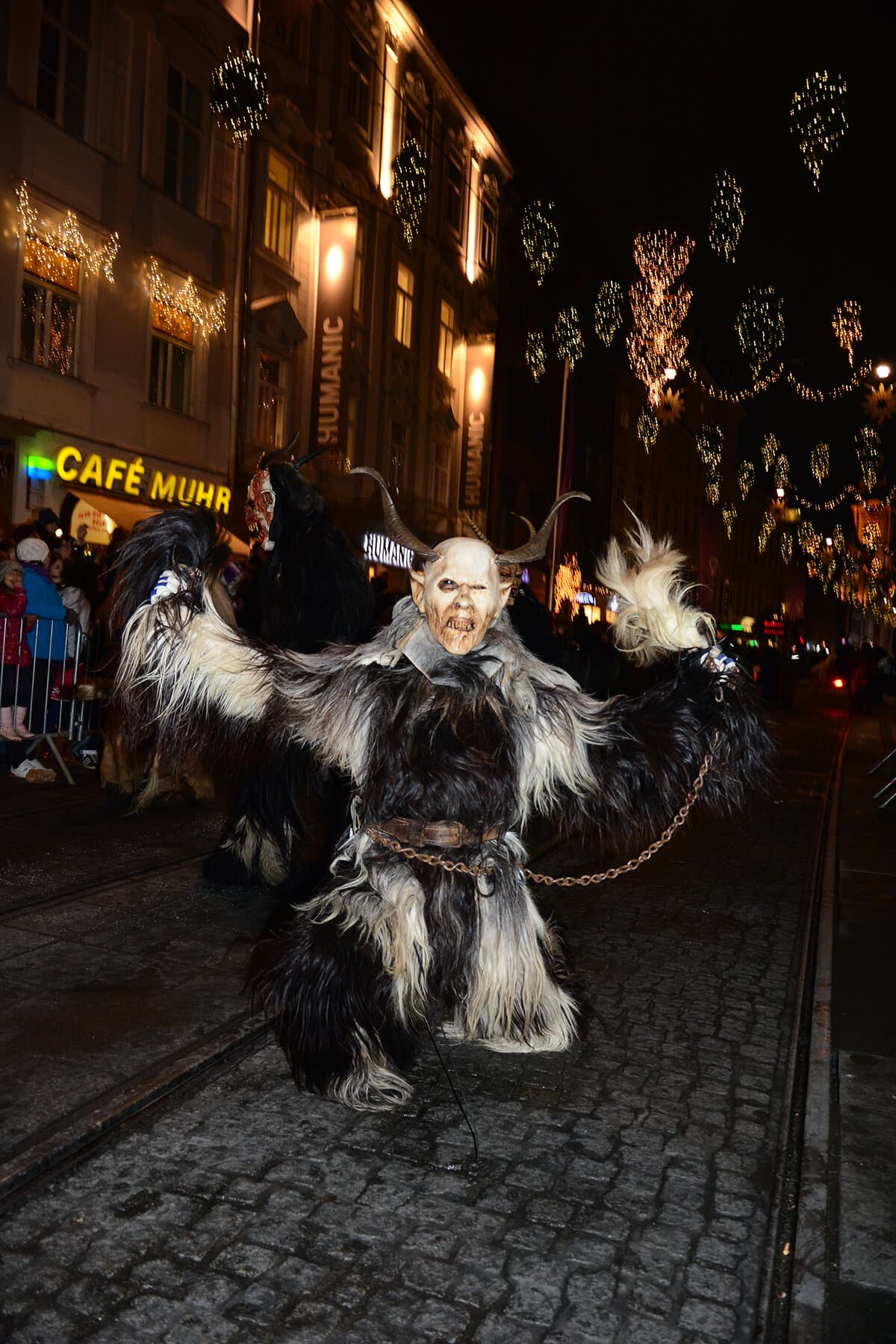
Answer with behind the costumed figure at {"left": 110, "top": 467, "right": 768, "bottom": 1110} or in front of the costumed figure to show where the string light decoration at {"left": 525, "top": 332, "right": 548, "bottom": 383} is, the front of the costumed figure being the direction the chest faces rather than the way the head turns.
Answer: behind

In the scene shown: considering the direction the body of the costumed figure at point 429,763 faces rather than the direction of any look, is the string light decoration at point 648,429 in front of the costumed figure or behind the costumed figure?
behind

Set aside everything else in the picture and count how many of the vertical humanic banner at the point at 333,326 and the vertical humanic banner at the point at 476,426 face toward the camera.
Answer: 2

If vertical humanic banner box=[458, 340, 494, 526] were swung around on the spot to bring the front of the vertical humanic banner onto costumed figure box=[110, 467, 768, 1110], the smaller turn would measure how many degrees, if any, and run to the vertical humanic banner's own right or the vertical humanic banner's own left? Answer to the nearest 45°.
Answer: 0° — it already faces them

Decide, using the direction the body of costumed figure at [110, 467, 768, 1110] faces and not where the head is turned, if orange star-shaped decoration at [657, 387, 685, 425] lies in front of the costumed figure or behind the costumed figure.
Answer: behind

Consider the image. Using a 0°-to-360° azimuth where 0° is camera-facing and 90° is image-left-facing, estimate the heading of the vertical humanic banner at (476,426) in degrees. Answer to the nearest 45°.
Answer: approximately 0°

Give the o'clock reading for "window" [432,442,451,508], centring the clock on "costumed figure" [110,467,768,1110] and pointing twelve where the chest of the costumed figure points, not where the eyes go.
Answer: The window is roughly at 6 o'clock from the costumed figure.

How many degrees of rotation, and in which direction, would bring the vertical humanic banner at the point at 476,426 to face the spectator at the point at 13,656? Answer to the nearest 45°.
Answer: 0° — it already faces them

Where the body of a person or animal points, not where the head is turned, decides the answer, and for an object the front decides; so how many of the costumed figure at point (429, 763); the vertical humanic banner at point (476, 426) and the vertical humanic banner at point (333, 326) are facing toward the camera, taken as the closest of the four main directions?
3

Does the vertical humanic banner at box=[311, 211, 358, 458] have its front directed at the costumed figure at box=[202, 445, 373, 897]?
yes

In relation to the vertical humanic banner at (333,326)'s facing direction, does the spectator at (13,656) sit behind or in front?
in front

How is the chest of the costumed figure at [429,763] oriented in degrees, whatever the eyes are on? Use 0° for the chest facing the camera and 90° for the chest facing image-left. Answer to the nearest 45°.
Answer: approximately 0°
